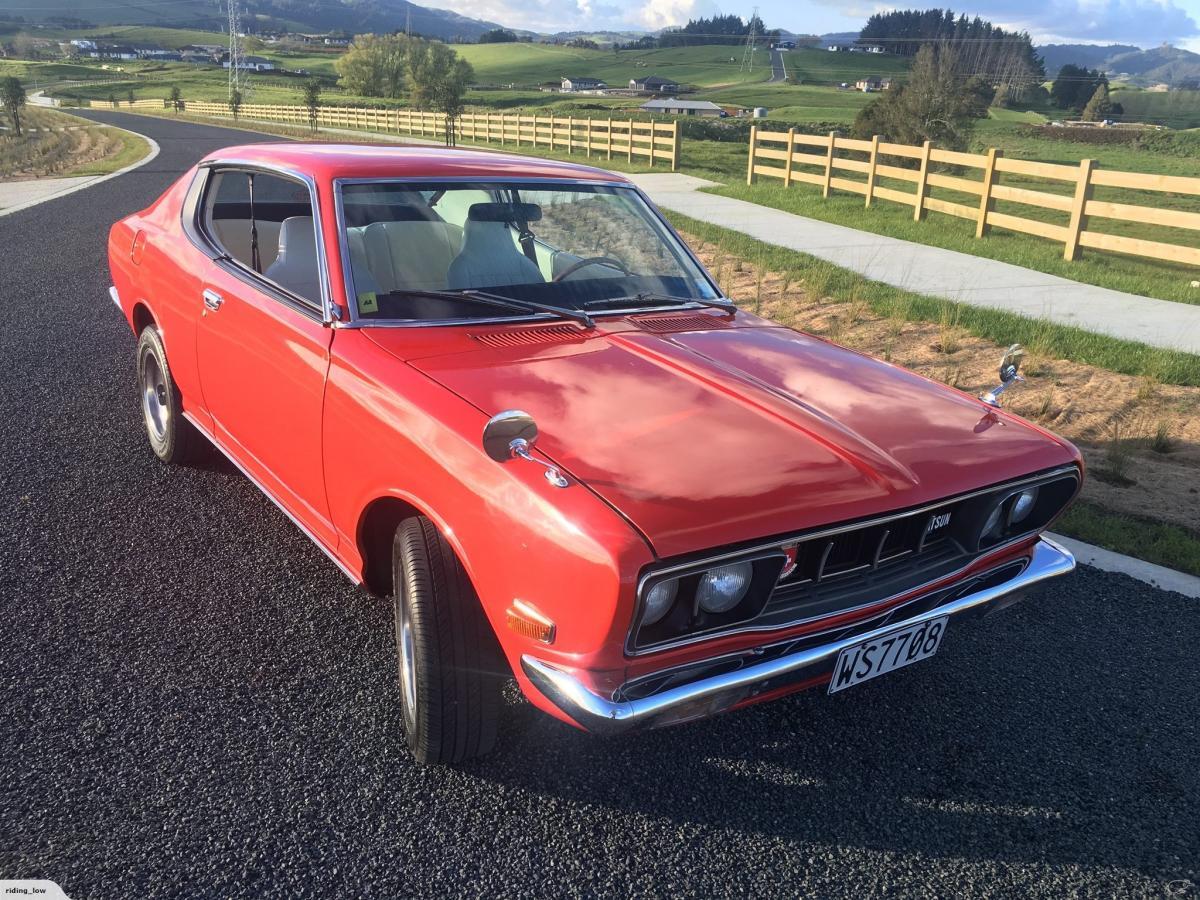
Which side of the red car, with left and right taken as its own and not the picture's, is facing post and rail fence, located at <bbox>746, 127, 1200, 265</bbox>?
left

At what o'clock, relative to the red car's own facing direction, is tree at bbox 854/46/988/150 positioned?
The tree is roughly at 8 o'clock from the red car.

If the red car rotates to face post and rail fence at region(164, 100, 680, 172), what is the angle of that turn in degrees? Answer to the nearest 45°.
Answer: approximately 135° to its left

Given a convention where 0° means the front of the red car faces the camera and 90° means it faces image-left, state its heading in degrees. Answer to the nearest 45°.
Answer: approximately 315°

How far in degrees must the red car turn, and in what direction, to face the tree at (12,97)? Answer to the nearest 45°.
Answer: approximately 180°
